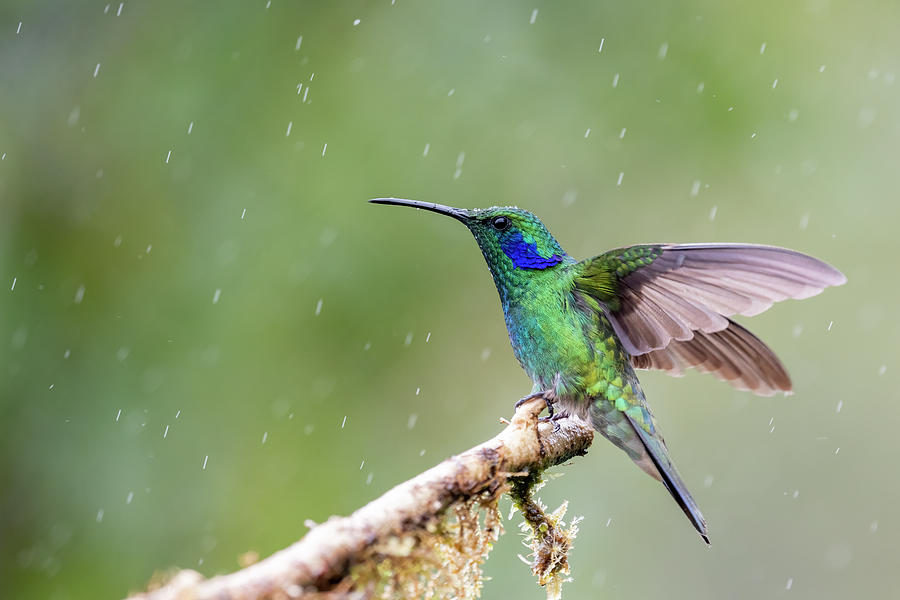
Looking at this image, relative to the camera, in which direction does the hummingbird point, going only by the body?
to the viewer's left
